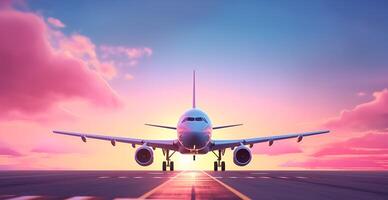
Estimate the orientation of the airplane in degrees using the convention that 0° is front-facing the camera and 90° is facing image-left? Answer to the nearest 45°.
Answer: approximately 0°
